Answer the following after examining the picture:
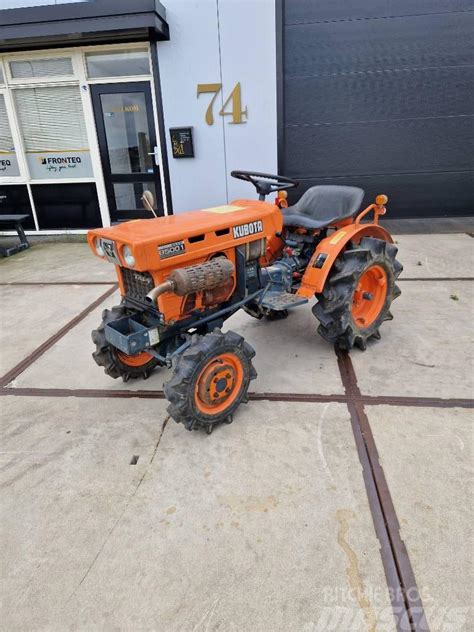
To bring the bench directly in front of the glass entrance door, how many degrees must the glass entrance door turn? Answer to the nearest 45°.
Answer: approximately 90° to its right

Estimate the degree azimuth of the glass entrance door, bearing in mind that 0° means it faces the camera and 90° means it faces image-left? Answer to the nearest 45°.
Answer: approximately 0°

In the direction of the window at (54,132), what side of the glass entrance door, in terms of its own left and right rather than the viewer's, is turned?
right

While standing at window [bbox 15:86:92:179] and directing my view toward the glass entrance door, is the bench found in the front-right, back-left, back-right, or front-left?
back-right

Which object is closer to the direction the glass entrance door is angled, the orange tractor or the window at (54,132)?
the orange tractor

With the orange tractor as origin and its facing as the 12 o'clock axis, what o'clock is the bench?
The bench is roughly at 3 o'clock from the orange tractor.

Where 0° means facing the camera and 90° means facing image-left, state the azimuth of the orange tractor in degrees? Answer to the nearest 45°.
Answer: approximately 45°

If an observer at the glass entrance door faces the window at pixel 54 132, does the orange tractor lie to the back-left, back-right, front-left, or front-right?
back-left

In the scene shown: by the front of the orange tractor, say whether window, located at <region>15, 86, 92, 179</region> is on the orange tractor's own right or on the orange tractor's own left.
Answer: on the orange tractor's own right

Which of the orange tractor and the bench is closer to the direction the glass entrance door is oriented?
the orange tractor

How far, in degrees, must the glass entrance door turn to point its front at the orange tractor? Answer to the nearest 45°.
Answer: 0° — it already faces it
